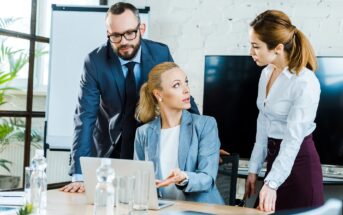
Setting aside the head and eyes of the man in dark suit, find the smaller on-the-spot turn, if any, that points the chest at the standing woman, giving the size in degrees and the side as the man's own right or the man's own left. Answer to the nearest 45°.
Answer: approximately 45° to the man's own left

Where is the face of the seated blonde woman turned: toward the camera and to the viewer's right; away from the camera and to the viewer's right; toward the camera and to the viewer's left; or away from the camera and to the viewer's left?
toward the camera and to the viewer's right

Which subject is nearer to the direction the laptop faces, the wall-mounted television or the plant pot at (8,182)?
the wall-mounted television

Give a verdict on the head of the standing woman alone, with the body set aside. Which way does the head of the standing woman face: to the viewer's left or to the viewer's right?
to the viewer's left

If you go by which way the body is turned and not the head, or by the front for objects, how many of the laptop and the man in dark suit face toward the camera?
1

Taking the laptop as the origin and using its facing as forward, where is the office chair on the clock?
The office chair is roughly at 12 o'clock from the laptop.

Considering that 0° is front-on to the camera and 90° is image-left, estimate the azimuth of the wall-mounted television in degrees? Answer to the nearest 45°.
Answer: approximately 0°

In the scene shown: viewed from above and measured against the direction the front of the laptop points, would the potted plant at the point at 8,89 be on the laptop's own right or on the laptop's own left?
on the laptop's own left

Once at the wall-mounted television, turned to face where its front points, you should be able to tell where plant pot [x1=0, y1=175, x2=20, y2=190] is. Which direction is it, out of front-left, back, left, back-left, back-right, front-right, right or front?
right
